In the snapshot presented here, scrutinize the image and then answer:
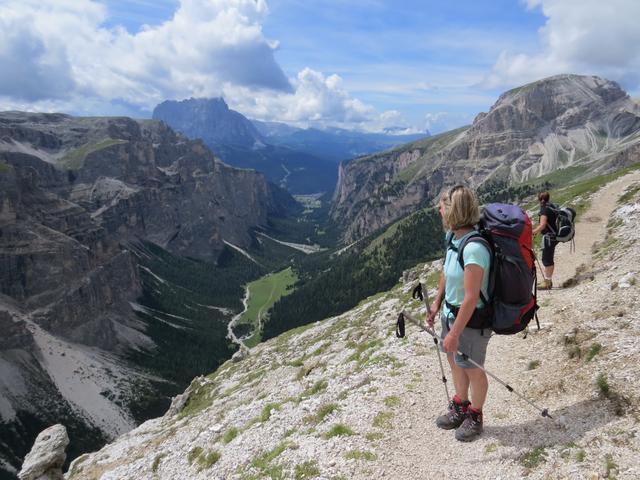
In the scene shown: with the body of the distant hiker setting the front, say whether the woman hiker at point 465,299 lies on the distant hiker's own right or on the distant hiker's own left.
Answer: on the distant hiker's own left

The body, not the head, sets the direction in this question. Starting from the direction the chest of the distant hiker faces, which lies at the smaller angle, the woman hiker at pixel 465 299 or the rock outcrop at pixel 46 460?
the rock outcrop
